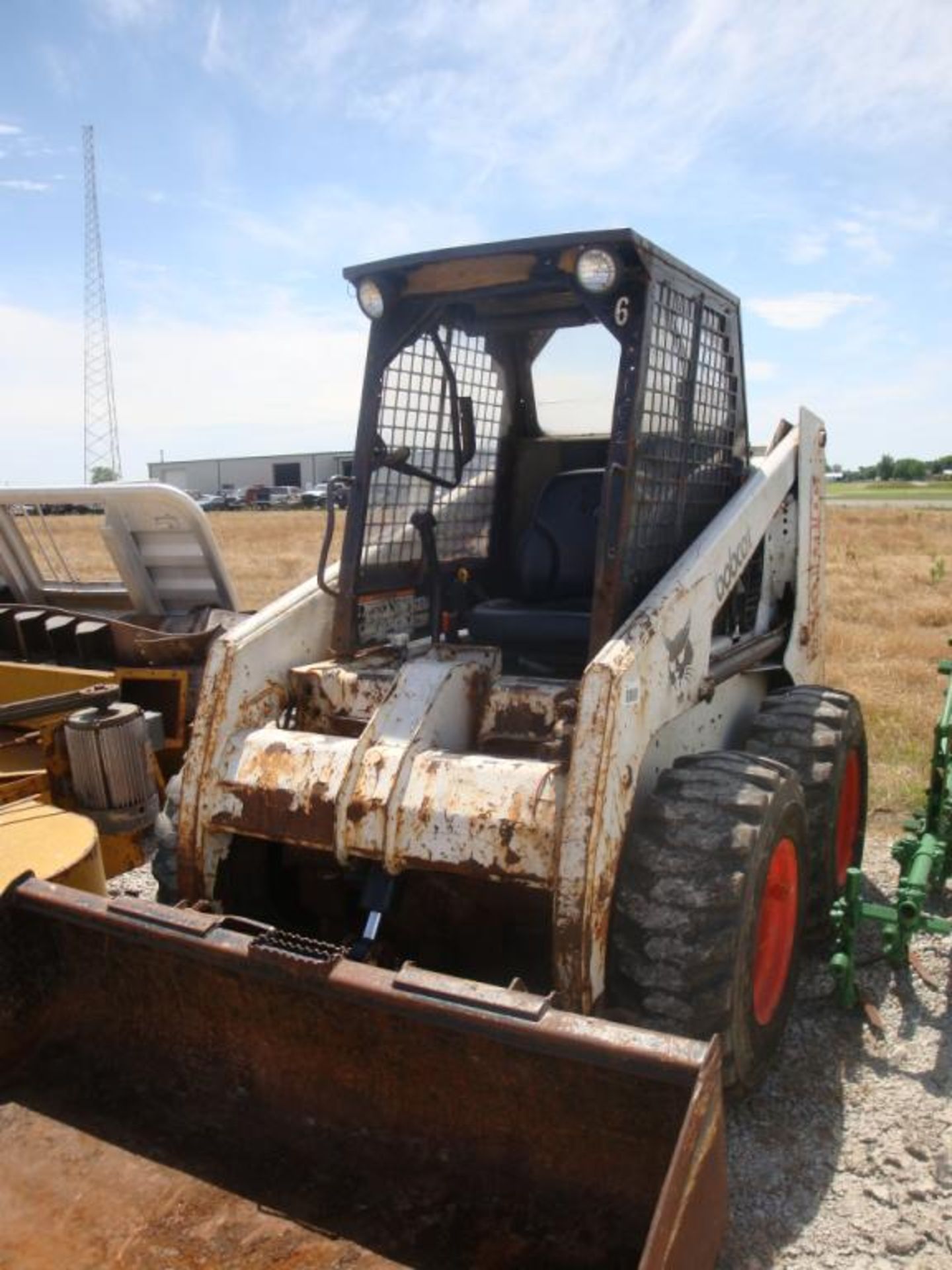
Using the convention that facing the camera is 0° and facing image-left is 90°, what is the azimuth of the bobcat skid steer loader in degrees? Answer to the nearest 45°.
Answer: approximately 45°

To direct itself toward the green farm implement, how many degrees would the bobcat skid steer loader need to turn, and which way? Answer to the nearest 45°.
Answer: approximately 135° to its left
